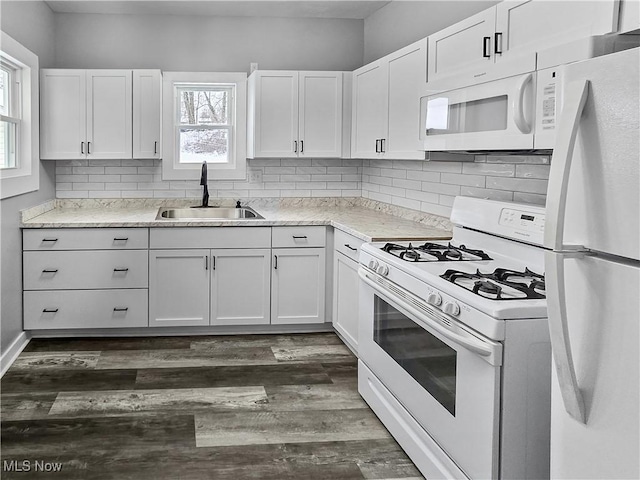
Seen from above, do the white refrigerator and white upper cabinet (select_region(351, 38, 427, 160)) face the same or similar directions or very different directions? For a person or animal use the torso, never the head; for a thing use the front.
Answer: same or similar directions

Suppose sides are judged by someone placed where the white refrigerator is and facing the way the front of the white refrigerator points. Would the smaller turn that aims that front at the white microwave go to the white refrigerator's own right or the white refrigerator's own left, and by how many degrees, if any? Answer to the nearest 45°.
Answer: approximately 135° to the white refrigerator's own right

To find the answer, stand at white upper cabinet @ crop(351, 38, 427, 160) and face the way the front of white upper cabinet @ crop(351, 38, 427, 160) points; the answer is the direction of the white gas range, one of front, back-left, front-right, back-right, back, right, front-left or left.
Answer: front-left

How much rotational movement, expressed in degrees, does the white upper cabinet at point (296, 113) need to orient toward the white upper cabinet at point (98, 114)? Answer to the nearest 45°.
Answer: approximately 90° to its right

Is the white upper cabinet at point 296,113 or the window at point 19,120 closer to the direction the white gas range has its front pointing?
the window

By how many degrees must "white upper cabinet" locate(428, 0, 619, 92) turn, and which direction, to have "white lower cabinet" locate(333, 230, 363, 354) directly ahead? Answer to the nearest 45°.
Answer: approximately 90° to its right

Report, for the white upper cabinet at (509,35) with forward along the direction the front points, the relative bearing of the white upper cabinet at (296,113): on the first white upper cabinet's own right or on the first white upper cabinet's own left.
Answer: on the first white upper cabinet's own right

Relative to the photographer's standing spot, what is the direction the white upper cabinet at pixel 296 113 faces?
facing the viewer

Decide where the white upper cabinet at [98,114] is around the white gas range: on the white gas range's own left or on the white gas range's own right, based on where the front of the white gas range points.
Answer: on the white gas range's own right

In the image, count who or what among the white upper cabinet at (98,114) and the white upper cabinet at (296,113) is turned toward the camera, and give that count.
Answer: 2

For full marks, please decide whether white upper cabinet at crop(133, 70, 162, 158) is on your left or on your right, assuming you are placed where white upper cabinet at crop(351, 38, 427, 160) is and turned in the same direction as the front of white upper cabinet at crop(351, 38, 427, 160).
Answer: on your right

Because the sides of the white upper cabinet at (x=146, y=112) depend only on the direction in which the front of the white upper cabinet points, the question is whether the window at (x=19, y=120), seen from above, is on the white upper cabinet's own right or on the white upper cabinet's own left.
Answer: on the white upper cabinet's own right

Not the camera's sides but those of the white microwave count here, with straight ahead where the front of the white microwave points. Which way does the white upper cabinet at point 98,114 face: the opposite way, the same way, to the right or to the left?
to the left

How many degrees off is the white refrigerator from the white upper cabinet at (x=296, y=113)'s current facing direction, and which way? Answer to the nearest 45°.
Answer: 0° — it already faces it

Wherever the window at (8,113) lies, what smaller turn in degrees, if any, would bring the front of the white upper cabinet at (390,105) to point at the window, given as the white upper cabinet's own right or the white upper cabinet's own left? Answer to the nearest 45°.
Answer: approximately 45° to the white upper cabinet's own right

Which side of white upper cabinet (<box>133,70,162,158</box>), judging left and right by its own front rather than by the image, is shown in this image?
front

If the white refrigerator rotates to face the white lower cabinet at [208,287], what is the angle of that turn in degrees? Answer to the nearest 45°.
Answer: approximately 90° to its right
